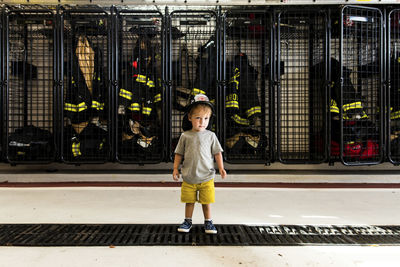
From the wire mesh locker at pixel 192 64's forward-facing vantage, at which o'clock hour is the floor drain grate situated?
The floor drain grate is roughly at 12 o'clock from the wire mesh locker.

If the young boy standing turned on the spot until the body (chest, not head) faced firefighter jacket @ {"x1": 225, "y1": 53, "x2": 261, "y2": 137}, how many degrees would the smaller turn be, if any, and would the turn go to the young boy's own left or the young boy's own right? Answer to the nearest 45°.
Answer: approximately 180°

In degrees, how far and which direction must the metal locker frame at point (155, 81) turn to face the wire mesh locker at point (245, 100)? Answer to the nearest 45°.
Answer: approximately 90° to its left

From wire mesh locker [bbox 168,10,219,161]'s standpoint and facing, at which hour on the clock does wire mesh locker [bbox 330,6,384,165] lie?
wire mesh locker [bbox 330,6,384,165] is roughly at 9 o'clock from wire mesh locker [bbox 168,10,219,161].

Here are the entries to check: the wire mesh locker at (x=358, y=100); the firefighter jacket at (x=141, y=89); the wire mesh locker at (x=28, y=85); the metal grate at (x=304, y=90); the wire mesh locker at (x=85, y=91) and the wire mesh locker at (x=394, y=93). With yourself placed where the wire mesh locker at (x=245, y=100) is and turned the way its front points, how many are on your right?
3

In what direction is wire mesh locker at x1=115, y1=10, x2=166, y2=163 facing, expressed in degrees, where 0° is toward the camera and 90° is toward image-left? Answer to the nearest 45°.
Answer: approximately 0°

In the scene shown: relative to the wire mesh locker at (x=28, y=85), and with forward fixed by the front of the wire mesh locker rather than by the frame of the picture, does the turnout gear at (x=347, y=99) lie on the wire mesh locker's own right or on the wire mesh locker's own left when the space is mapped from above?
on the wire mesh locker's own left

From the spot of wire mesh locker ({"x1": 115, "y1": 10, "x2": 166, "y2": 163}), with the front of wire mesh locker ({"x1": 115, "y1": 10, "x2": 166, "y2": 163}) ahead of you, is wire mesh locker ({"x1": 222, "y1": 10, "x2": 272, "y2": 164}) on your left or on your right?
on your left

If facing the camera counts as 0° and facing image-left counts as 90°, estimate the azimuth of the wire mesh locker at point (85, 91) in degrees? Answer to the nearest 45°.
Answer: approximately 0°
